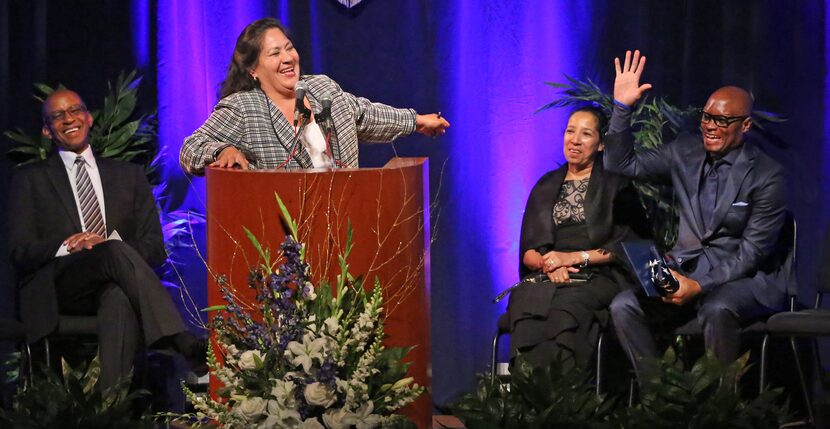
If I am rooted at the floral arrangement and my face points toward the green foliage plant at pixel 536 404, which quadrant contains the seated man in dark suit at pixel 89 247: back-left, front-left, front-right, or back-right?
back-left

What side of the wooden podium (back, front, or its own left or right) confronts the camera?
front

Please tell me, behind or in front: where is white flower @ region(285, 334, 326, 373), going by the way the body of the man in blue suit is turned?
in front

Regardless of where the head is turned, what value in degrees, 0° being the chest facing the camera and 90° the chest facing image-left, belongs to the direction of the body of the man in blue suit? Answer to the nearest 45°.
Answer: approximately 45°

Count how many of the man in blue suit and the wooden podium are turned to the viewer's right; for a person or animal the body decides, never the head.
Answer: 0

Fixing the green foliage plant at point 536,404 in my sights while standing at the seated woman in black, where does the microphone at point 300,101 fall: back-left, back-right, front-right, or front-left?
front-right

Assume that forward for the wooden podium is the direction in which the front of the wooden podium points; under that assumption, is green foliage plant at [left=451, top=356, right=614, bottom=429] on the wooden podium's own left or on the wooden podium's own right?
on the wooden podium's own left

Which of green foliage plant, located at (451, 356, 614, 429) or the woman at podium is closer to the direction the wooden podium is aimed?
the green foliage plant

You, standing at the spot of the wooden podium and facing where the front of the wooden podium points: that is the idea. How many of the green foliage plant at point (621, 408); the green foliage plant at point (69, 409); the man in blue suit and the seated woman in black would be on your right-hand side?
1
